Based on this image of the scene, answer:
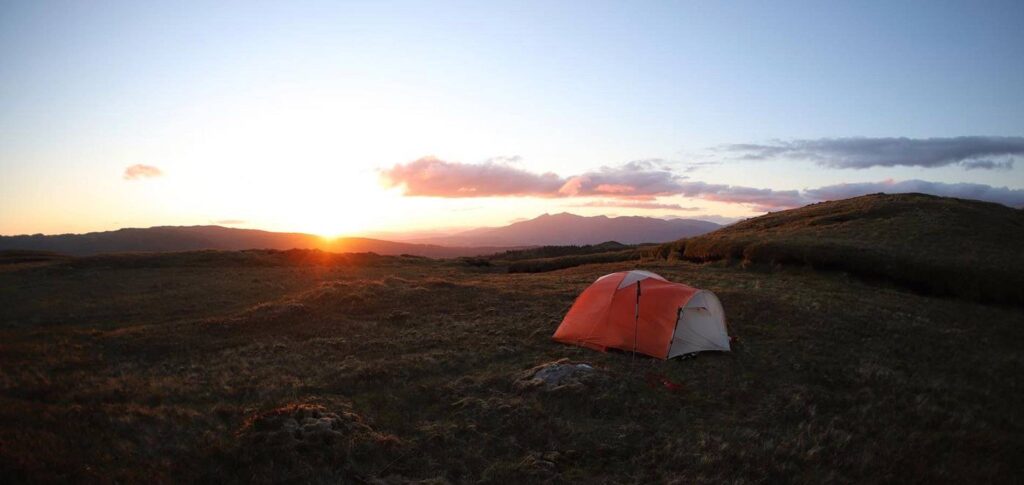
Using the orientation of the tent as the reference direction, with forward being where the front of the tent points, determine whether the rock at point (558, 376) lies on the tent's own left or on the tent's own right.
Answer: on the tent's own right

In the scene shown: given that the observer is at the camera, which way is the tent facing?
facing the viewer and to the right of the viewer
